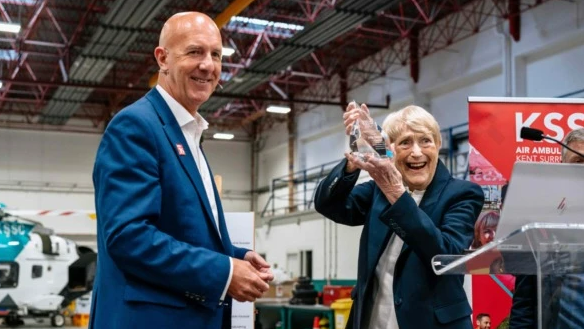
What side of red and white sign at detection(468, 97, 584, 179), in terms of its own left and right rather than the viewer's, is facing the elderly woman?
front

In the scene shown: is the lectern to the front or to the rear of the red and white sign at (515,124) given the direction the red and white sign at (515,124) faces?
to the front

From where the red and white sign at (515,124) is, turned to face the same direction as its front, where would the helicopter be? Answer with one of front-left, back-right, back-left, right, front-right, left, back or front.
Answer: back-right

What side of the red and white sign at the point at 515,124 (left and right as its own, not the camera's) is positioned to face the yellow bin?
back

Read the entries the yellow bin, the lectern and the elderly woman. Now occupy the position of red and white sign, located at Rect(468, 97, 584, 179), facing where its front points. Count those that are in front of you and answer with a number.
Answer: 2

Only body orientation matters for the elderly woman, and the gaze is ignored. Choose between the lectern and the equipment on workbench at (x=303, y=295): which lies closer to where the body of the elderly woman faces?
the lectern

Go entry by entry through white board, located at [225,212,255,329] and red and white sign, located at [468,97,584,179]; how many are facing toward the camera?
2
